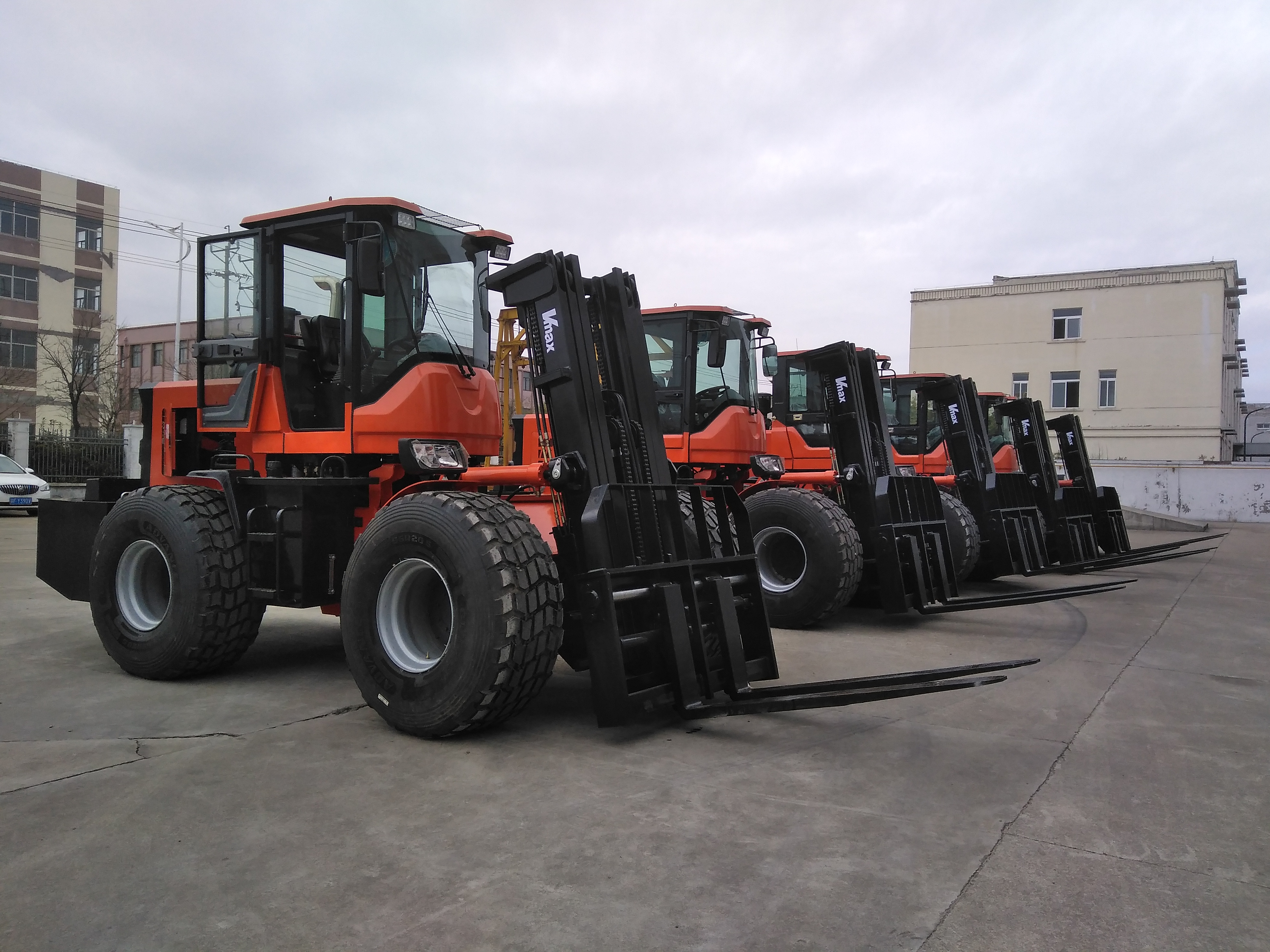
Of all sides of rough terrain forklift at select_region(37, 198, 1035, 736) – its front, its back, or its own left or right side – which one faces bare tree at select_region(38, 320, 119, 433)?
back

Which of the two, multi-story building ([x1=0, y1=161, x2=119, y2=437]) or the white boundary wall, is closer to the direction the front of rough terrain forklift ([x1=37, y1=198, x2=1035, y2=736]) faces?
the white boundary wall

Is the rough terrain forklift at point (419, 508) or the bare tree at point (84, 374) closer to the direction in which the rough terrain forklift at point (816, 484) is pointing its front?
the rough terrain forklift

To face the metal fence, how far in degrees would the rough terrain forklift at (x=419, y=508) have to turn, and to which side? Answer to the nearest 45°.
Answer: approximately 180°

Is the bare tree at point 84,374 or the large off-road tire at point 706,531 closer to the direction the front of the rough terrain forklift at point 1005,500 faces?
the large off-road tire

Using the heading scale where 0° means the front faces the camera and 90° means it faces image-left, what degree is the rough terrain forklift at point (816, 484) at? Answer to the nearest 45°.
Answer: approximately 315°

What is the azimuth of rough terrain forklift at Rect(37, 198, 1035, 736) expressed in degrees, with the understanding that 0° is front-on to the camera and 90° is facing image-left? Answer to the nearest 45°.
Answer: approximately 315°

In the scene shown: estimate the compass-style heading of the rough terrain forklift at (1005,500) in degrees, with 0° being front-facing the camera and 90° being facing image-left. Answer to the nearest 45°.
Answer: approximately 315°

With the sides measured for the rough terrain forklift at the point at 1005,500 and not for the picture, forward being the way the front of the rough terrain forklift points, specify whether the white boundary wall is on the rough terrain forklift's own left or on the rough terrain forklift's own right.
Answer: on the rough terrain forklift's own left

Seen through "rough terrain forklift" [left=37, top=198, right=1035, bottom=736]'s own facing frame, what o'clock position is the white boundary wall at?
The white boundary wall is roughly at 9 o'clock from the rough terrain forklift.

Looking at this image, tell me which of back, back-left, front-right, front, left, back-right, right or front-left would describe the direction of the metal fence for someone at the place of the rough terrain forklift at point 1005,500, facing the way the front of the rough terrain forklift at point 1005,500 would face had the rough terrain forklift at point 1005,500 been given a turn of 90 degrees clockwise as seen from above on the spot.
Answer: front-right
